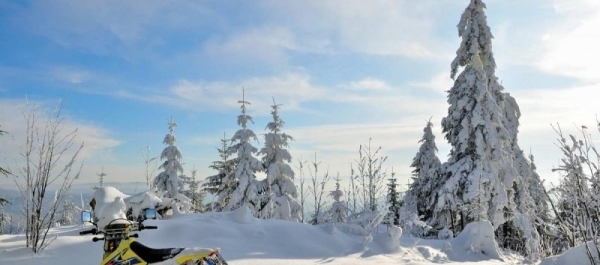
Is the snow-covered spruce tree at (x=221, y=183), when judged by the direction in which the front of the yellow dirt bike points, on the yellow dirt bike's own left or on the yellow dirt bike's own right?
on the yellow dirt bike's own right

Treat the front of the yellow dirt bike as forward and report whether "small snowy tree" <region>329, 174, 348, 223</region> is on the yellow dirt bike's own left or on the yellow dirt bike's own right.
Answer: on the yellow dirt bike's own right

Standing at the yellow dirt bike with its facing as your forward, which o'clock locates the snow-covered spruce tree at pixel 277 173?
The snow-covered spruce tree is roughly at 2 o'clock from the yellow dirt bike.

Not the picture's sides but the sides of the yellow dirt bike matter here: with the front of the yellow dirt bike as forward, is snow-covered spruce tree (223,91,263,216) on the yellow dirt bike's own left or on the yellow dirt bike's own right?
on the yellow dirt bike's own right

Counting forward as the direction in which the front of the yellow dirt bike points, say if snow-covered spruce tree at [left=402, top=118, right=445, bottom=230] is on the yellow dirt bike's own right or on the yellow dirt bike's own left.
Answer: on the yellow dirt bike's own right

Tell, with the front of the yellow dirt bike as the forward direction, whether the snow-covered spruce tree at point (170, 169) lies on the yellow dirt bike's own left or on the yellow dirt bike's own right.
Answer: on the yellow dirt bike's own right

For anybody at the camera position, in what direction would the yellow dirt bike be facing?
facing away from the viewer and to the left of the viewer

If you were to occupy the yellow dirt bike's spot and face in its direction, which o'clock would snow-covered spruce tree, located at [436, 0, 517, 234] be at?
The snow-covered spruce tree is roughly at 3 o'clock from the yellow dirt bike.
